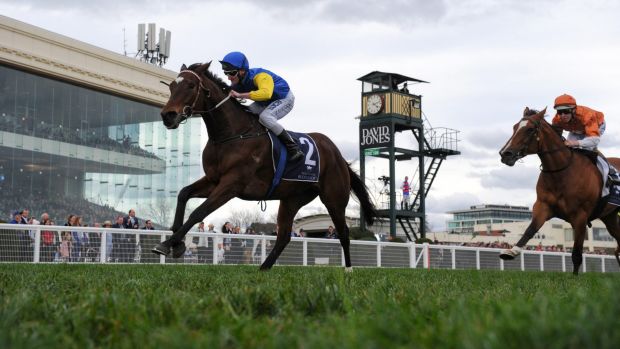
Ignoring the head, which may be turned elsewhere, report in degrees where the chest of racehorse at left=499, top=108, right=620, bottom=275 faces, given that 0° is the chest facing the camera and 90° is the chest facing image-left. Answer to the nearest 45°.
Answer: approximately 45°

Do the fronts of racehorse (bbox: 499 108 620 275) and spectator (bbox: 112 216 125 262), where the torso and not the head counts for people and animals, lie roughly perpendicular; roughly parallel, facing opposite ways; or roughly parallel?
roughly perpendicular

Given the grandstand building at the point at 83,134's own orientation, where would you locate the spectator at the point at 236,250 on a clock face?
The spectator is roughly at 1 o'clock from the grandstand building.

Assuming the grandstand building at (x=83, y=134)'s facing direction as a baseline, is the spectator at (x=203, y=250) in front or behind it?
in front

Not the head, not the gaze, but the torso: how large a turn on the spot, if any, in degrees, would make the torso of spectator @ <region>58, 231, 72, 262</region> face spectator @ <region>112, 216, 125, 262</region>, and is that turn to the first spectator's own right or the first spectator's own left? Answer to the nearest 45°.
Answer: approximately 90° to the first spectator's own left

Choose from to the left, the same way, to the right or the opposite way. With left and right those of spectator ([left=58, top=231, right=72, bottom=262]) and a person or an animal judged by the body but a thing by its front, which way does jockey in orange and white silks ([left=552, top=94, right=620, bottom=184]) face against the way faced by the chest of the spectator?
to the right

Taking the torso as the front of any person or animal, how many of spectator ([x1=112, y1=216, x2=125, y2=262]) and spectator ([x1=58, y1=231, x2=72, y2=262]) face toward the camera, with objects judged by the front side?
2

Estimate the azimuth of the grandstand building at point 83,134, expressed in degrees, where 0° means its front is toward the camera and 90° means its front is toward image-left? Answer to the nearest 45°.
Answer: approximately 315°
